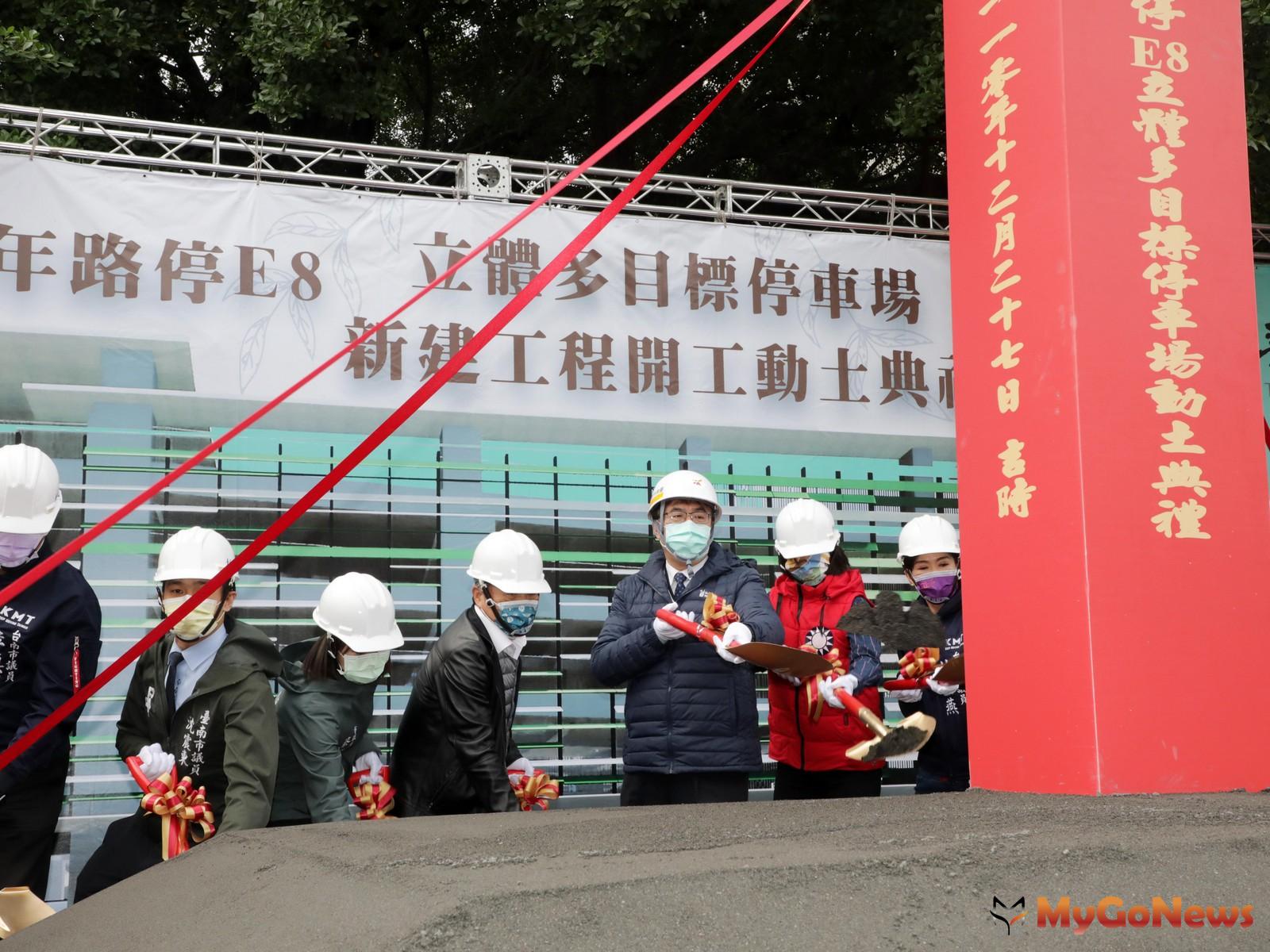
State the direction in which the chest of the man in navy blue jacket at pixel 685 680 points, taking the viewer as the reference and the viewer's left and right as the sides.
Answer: facing the viewer

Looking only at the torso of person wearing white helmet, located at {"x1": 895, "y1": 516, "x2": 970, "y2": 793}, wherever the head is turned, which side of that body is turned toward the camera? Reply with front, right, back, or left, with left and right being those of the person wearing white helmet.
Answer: front

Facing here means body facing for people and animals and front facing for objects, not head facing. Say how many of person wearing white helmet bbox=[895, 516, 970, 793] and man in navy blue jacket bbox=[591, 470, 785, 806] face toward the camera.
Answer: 2

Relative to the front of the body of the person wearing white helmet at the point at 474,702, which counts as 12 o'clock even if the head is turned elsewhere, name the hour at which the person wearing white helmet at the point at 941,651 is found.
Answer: the person wearing white helmet at the point at 941,651 is roughly at 10 o'clock from the person wearing white helmet at the point at 474,702.

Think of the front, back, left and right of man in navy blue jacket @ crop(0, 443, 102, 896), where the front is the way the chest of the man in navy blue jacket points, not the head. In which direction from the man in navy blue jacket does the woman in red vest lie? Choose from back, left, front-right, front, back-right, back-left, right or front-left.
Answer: back-left

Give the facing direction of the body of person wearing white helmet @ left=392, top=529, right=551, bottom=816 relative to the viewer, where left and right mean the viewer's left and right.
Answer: facing the viewer and to the right of the viewer

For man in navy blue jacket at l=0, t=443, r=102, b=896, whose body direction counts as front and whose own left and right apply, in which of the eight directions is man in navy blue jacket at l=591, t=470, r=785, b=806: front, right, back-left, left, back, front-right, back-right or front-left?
back-left

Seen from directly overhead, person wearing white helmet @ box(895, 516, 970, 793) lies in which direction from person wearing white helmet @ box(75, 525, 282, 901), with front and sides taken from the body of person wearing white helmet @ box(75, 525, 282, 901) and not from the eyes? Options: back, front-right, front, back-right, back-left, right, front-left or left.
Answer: back-left

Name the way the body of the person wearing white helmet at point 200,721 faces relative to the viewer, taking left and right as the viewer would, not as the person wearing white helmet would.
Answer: facing the viewer and to the left of the viewer
